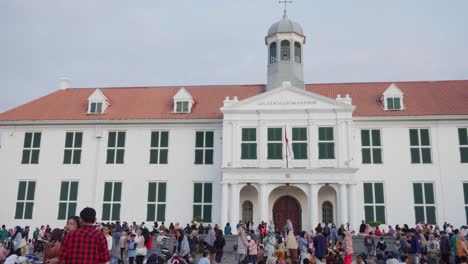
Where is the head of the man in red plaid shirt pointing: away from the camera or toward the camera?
away from the camera

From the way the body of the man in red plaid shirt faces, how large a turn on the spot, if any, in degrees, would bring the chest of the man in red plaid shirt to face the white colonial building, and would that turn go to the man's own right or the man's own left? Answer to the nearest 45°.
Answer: approximately 45° to the man's own right

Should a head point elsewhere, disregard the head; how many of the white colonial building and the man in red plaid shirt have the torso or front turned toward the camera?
1

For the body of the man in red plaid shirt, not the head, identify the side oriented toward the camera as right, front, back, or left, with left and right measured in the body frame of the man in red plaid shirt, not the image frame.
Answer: back

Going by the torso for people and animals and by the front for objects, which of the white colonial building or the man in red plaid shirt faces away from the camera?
the man in red plaid shirt

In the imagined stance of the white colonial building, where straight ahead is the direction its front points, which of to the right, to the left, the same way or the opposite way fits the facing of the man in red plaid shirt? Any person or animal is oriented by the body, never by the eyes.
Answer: the opposite way

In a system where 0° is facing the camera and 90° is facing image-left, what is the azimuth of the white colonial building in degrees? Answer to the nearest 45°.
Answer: approximately 0°

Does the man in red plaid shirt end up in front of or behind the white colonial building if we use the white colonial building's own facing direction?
in front
